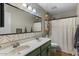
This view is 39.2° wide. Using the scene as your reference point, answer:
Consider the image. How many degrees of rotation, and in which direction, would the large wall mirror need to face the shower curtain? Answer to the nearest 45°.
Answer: approximately 45° to its left

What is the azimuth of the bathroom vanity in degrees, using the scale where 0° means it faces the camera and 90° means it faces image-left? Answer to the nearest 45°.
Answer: approximately 315°

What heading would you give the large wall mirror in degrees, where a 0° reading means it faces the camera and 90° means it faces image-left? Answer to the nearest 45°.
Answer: approximately 315°
